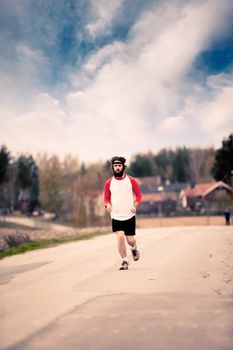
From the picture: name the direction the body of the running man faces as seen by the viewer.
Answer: toward the camera
